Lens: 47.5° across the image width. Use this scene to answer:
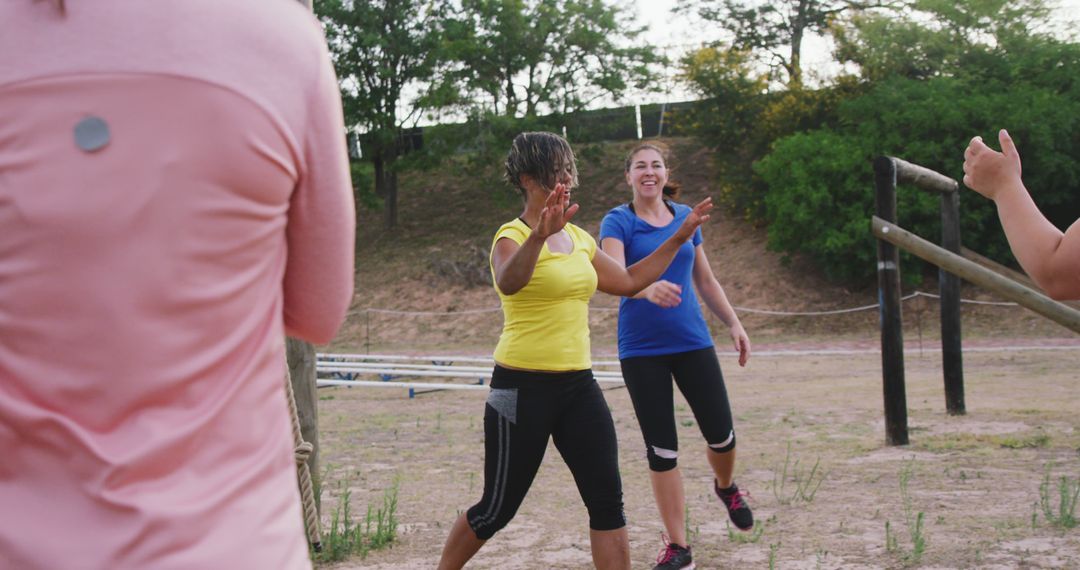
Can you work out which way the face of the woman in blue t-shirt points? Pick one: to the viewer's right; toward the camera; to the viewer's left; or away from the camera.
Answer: toward the camera

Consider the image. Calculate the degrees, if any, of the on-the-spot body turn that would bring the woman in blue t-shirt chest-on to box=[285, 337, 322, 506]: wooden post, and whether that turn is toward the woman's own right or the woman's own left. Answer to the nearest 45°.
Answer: approximately 90° to the woman's own right

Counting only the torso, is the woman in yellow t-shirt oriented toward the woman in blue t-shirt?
no

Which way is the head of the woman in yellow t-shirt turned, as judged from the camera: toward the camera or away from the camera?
toward the camera

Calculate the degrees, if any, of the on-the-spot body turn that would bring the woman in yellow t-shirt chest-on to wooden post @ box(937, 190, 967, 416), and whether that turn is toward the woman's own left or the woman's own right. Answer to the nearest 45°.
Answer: approximately 90° to the woman's own left

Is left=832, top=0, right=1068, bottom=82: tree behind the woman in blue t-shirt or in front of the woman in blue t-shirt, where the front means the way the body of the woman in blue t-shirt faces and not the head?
behind

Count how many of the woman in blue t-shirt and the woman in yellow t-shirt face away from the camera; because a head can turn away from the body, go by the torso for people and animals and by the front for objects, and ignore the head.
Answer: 0

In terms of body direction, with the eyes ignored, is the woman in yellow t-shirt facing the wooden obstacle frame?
no

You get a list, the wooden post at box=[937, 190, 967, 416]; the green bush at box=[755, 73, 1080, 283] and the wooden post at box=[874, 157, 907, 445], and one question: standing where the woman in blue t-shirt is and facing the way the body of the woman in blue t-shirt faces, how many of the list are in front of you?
0

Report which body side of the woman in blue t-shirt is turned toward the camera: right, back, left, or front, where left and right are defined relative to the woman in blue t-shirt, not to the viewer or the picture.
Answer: front

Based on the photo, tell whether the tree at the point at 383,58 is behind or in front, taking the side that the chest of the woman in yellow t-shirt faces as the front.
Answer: behind

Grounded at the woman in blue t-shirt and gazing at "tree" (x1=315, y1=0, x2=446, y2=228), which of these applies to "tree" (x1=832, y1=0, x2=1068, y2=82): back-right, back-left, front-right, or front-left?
front-right

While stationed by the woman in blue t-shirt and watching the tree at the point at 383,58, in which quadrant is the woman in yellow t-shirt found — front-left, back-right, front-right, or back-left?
back-left

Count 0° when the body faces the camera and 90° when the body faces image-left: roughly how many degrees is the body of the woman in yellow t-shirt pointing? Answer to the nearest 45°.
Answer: approximately 315°
